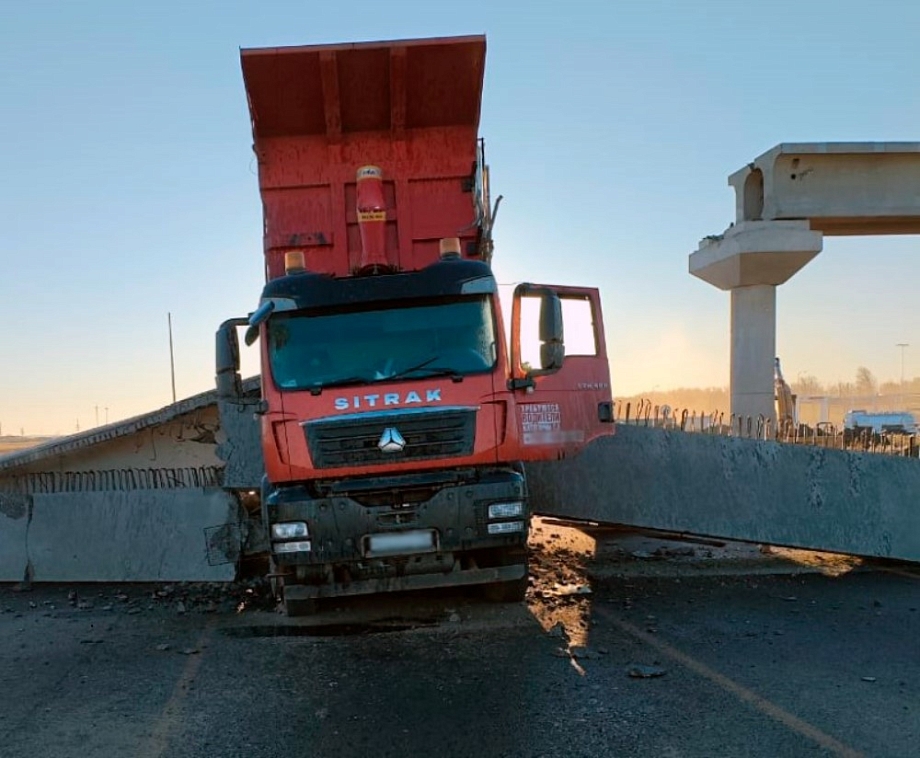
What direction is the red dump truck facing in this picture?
toward the camera

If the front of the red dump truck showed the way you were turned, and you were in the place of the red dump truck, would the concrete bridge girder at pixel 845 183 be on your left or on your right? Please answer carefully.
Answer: on your left

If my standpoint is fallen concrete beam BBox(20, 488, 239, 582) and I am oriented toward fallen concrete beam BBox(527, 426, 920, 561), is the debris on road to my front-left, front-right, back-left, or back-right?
front-right

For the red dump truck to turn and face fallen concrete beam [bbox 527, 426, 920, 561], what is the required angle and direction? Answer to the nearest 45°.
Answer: approximately 135° to its left

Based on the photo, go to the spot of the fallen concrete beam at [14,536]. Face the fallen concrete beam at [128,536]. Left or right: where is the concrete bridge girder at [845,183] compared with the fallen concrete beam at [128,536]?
left

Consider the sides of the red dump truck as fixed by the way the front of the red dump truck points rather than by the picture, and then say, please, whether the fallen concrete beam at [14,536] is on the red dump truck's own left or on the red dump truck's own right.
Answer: on the red dump truck's own right
